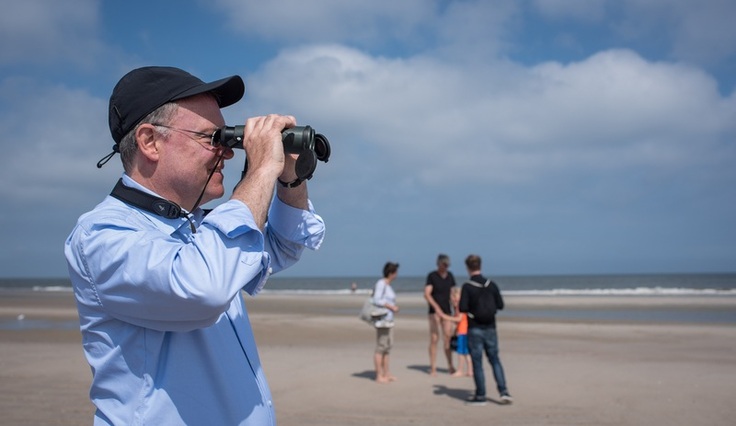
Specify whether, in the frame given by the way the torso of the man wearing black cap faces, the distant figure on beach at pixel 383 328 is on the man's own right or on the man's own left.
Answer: on the man's own left

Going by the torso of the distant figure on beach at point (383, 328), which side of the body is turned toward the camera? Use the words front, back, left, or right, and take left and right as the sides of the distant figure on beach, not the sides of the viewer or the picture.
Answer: right

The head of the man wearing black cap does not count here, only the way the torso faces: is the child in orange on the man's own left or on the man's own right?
on the man's own left

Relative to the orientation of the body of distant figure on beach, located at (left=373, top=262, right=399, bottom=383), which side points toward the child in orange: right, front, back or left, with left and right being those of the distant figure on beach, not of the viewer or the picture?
front

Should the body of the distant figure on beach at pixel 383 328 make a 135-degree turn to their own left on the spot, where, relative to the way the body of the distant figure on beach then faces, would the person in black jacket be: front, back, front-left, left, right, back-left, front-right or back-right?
back

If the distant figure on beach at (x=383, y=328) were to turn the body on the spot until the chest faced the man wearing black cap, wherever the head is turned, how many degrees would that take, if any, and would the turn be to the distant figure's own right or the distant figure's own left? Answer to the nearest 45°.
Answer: approximately 90° to the distant figure's own right

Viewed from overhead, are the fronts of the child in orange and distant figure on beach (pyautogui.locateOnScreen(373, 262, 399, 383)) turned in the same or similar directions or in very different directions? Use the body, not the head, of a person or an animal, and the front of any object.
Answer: very different directions

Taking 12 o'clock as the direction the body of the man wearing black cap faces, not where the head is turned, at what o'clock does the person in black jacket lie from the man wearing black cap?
The person in black jacket is roughly at 10 o'clock from the man wearing black cap.

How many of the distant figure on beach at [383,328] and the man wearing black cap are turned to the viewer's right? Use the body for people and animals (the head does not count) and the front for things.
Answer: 2

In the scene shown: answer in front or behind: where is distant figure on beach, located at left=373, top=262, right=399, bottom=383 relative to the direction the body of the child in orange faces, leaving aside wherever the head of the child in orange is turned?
in front

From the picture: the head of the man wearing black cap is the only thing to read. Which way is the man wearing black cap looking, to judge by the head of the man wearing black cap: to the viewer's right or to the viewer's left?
to the viewer's right

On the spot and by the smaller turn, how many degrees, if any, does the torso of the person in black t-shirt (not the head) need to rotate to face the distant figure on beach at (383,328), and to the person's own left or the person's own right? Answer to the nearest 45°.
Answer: approximately 90° to the person's own right

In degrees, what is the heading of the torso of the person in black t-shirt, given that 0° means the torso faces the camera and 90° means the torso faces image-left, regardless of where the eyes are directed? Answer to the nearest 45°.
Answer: approximately 315°

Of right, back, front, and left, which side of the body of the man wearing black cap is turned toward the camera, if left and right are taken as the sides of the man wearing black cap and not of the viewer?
right
